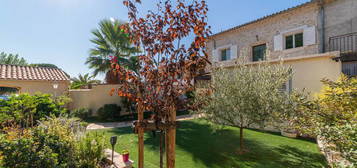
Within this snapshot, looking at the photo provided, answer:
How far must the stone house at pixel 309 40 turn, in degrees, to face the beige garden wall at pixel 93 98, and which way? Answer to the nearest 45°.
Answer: approximately 45° to its right

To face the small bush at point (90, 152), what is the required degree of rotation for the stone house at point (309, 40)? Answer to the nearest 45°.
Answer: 0° — it already faces it

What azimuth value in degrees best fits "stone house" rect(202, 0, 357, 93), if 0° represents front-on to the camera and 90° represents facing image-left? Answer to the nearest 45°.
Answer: approximately 45°

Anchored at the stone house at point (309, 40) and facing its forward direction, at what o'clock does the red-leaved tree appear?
The red-leaved tree is roughly at 11 o'clock from the stone house.
